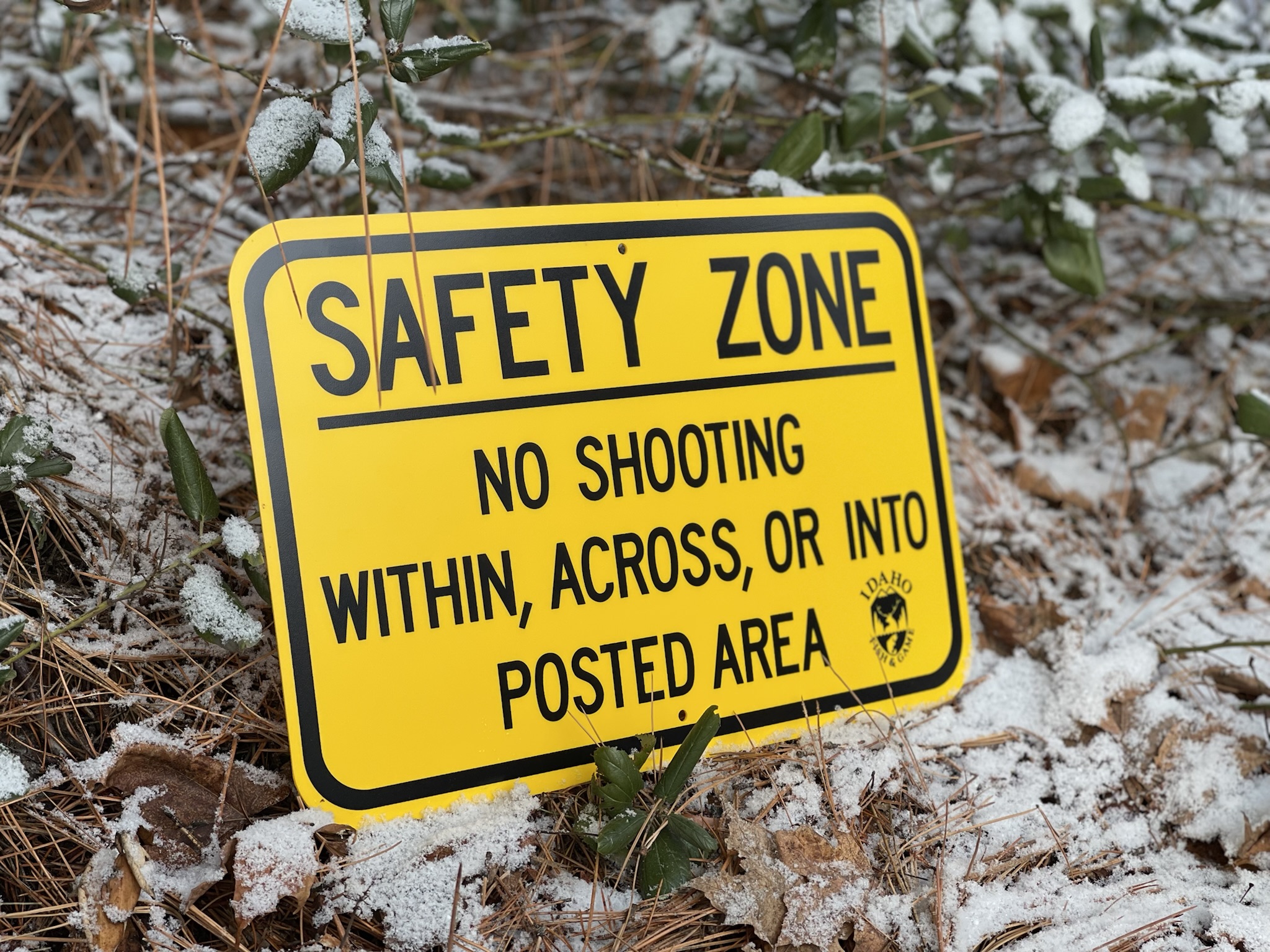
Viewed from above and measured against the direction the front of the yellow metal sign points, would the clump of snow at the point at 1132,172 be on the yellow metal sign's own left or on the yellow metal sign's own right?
on the yellow metal sign's own left

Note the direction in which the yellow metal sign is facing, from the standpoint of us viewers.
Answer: facing the viewer and to the right of the viewer

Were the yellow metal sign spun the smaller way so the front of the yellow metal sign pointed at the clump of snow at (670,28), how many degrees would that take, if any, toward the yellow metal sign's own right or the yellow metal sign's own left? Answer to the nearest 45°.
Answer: approximately 135° to the yellow metal sign's own left

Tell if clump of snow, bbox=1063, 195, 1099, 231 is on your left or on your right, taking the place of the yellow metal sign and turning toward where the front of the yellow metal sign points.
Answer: on your left
